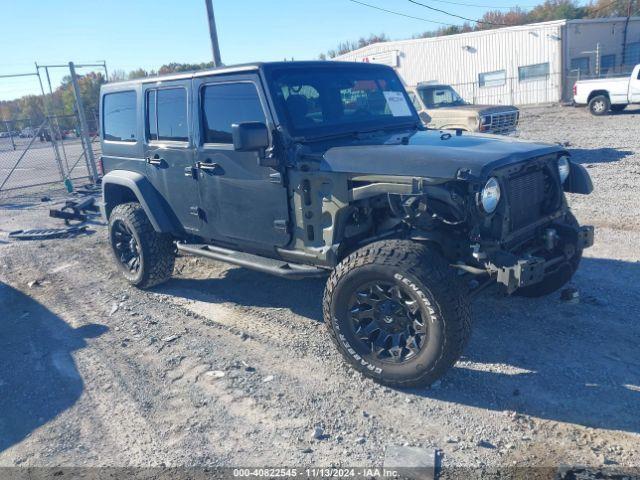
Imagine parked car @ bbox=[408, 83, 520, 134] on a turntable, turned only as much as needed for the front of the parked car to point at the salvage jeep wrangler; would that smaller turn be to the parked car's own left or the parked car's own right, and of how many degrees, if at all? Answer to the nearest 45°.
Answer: approximately 45° to the parked car's own right

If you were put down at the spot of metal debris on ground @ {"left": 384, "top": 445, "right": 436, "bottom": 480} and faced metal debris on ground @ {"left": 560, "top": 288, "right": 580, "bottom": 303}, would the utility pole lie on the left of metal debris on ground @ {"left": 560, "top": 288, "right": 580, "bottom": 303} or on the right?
left

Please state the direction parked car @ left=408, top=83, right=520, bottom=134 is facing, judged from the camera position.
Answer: facing the viewer and to the right of the viewer

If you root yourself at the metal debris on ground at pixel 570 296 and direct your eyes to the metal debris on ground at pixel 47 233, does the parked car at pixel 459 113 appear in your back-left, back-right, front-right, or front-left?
front-right

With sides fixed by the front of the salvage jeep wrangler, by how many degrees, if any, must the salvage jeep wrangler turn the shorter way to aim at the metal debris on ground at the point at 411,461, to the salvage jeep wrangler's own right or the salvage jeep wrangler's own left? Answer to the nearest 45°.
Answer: approximately 45° to the salvage jeep wrangler's own right

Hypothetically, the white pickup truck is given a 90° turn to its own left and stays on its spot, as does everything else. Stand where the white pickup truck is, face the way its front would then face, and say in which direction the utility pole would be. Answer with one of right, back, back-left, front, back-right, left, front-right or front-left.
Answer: back-left

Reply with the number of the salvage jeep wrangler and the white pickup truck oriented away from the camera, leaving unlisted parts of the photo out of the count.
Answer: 0

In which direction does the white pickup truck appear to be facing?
to the viewer's right

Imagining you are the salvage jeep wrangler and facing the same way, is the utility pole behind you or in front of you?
behind

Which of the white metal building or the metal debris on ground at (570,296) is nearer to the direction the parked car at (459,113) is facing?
the metal debris on ground

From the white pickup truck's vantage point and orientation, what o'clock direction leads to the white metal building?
The white metal building is roughly at 8 o'clock from the white pickup truck.

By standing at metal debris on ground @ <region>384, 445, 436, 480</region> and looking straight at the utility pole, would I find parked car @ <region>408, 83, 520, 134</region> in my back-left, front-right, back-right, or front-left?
front-right

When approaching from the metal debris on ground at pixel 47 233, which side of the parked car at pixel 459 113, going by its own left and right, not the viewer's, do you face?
right

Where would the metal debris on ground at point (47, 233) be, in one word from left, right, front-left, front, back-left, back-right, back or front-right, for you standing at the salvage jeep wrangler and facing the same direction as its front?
back

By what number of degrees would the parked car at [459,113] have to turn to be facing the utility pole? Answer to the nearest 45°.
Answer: approximately 135° to its right

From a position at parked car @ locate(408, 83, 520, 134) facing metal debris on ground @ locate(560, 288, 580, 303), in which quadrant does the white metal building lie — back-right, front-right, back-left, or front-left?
back-left
